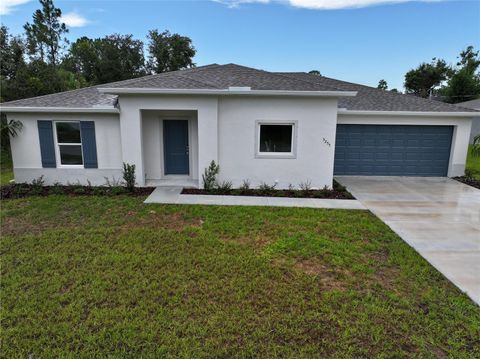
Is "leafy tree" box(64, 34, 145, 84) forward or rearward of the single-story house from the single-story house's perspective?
rearward

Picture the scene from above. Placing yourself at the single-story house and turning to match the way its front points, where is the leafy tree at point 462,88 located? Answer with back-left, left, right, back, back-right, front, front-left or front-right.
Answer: back-left

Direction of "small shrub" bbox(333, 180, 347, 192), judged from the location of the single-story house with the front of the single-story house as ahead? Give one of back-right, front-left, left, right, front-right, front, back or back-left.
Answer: left

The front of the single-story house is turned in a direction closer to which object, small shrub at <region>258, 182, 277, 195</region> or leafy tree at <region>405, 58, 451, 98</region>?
the small shrub

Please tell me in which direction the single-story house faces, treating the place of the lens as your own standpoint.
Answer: facing the viewer

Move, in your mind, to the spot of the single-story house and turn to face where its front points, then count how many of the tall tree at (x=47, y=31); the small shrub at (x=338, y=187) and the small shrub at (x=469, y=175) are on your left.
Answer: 2

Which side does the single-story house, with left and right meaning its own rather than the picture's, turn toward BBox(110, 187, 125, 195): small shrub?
front

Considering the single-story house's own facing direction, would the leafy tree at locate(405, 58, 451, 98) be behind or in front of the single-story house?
behind

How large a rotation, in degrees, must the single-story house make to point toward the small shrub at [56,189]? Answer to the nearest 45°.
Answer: approximately 90° to its right
